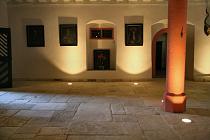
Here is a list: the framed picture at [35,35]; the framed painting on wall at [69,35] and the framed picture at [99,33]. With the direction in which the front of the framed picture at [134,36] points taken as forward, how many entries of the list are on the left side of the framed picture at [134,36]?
0

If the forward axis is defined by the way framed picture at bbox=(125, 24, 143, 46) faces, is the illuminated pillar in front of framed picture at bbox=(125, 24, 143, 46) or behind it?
in front

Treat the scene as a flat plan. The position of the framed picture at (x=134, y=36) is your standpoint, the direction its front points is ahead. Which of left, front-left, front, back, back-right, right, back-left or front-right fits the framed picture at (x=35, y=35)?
right

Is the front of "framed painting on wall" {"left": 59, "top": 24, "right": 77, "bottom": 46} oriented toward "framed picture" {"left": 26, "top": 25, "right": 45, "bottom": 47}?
no

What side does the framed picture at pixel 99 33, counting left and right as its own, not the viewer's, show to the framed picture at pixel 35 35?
right

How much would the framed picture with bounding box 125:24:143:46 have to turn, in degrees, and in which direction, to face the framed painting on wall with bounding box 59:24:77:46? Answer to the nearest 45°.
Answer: approximately 90° to its right

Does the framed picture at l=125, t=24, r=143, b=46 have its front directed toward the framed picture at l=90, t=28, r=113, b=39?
no

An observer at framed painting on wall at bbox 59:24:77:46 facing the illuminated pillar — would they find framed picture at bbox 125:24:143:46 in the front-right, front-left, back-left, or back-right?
front-left

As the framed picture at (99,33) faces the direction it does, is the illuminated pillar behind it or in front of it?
in front

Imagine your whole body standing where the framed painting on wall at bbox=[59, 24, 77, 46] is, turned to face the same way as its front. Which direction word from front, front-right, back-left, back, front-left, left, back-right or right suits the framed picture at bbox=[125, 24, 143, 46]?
left

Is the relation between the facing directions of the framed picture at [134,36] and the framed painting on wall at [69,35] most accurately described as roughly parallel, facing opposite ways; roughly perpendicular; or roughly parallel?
roughly parallel

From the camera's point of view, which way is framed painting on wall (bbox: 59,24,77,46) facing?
toward the camera

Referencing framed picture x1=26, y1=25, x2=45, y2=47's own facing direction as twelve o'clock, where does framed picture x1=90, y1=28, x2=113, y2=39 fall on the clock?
framed picture x1=90, y1=28, x2=113, y2=39 is roughly at 9 o'clock from framed picture x1=26, y1=25, x2=45, y2=47.

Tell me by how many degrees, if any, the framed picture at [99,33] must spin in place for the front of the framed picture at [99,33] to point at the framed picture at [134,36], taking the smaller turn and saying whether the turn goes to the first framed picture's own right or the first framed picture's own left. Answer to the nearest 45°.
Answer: approximately 45° to the first framed picture's own left

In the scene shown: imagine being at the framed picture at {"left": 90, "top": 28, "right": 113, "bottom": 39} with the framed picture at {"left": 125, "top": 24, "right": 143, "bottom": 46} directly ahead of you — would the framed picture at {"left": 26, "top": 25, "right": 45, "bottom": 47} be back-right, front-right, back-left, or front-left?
back-right

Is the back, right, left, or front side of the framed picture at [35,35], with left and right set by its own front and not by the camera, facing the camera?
front

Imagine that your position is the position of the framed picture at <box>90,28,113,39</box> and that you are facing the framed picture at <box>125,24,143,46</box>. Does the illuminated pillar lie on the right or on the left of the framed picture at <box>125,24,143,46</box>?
right

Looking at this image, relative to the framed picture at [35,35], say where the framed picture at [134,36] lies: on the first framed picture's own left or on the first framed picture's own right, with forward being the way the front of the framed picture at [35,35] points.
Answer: on the first framed picture's own left

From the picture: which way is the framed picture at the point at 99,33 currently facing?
toward the camera

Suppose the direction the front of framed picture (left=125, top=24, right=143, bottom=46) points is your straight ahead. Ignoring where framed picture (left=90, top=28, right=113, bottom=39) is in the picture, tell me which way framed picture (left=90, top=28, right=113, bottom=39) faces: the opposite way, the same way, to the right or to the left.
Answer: the same way

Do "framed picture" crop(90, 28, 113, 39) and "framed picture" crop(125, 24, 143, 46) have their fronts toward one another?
no
